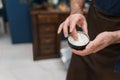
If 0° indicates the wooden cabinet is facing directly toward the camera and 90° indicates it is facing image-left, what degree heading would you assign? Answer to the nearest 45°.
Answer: approximately 315°
